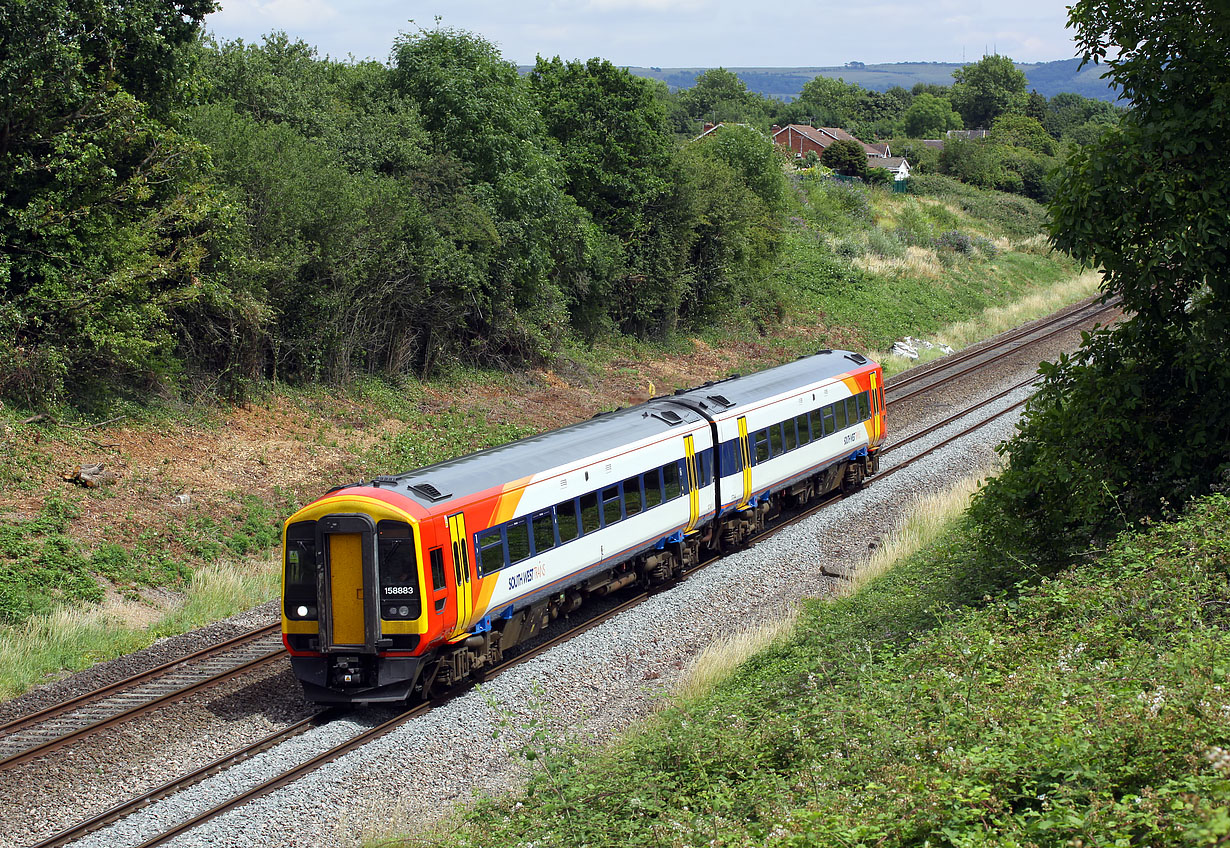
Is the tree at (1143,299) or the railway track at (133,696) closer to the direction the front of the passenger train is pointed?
the railway track

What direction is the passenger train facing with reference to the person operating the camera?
facing the viewer and to the left of the viewer

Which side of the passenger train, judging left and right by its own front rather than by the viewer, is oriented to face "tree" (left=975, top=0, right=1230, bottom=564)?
left

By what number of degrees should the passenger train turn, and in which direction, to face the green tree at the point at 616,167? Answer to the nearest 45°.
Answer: approximately 135° to its right

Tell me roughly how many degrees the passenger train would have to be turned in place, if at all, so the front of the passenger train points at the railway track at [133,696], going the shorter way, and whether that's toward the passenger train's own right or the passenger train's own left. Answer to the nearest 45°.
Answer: approximately 45° to the passenger train's own right

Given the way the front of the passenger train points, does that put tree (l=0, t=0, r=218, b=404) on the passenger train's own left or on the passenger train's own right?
on the passenger train's own right
